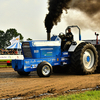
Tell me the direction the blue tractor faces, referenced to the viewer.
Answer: facing the viewer and to the left of the viewer

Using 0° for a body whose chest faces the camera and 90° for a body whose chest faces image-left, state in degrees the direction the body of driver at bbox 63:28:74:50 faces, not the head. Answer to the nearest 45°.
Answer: approximately 45°
